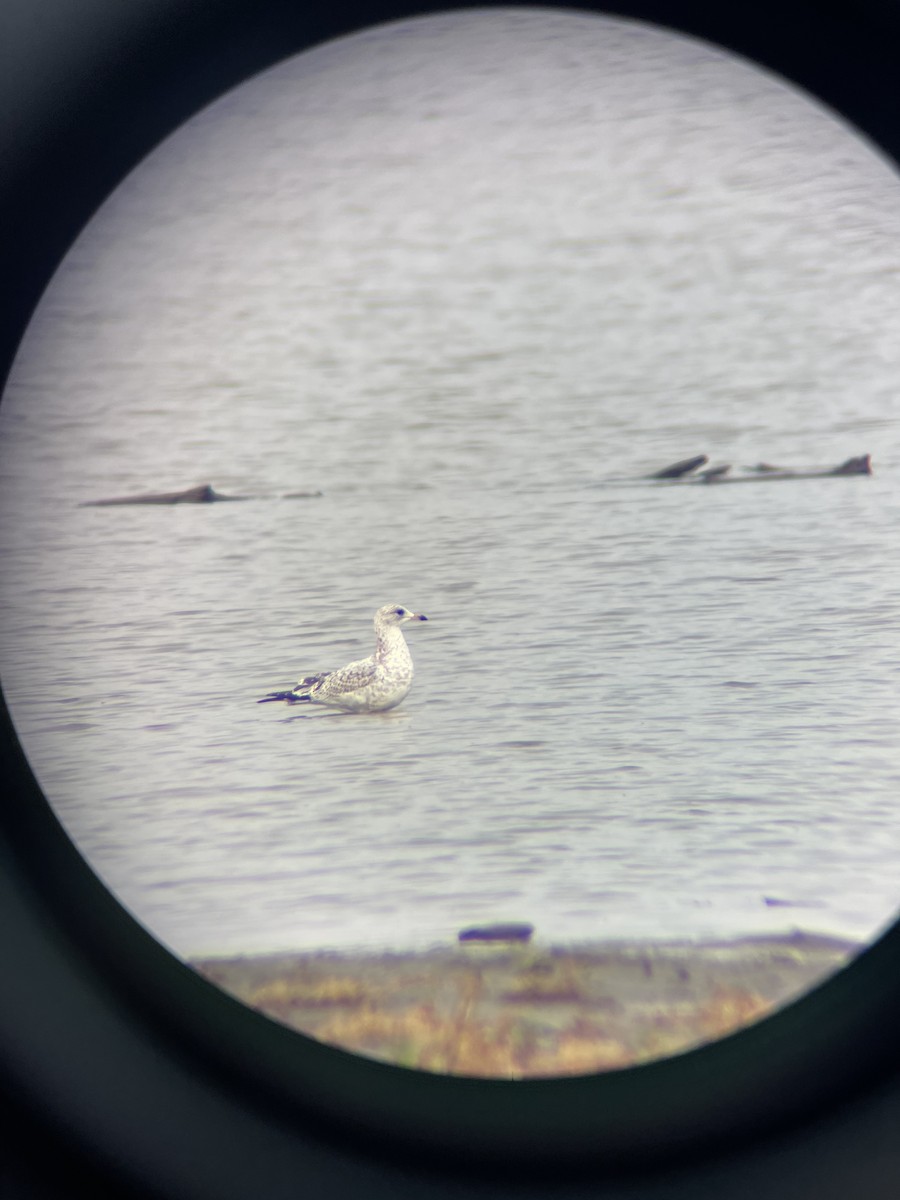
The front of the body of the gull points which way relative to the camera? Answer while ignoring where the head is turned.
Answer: to the viewer's right
